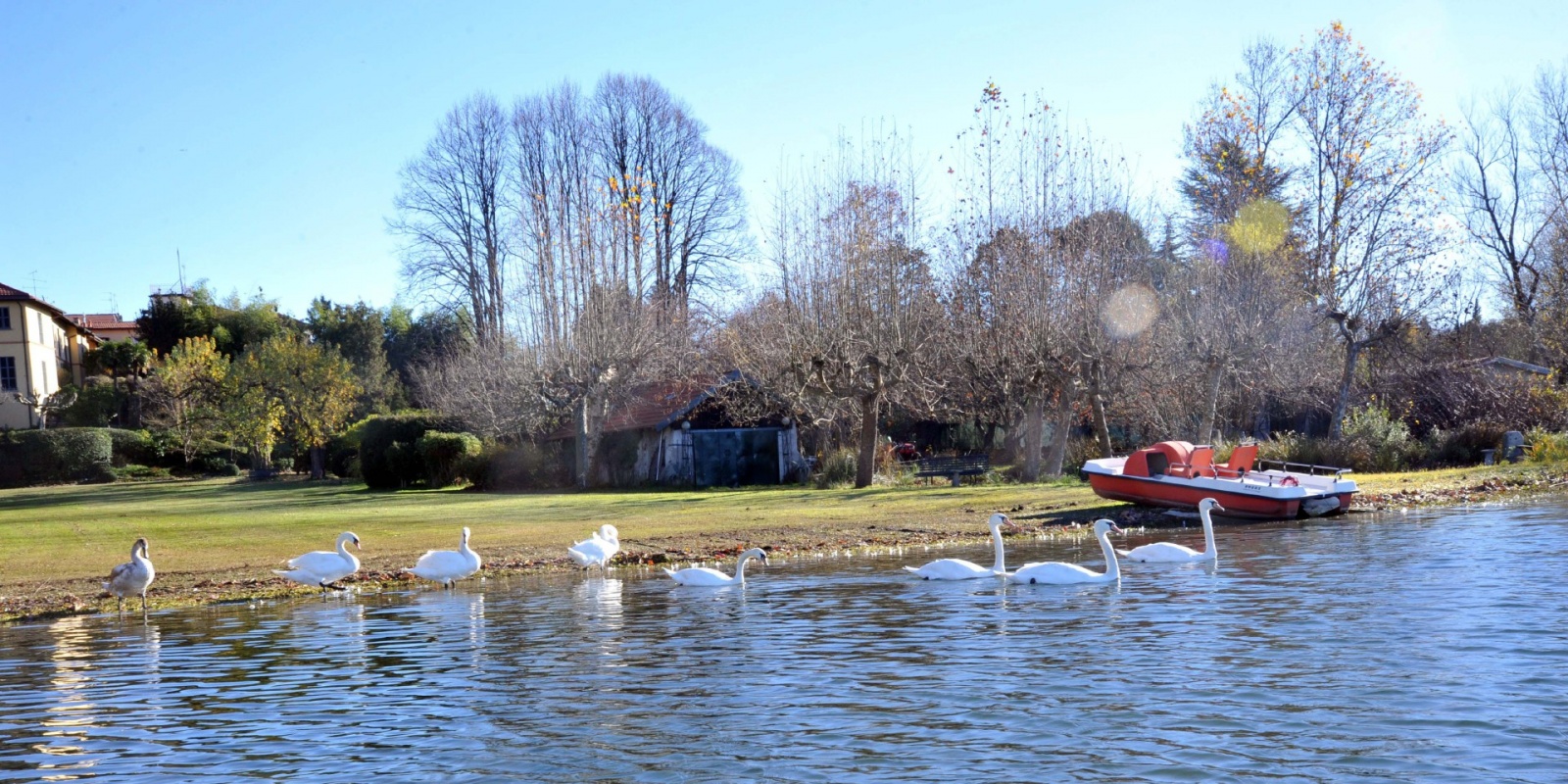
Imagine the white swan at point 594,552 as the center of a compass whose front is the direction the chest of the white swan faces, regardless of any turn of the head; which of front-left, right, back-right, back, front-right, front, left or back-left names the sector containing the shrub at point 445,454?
left

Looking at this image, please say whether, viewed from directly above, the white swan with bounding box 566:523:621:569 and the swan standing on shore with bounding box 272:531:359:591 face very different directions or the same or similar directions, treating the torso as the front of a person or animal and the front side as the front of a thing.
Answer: same or similar directions

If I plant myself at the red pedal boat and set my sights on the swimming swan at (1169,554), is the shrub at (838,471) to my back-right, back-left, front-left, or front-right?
back-right

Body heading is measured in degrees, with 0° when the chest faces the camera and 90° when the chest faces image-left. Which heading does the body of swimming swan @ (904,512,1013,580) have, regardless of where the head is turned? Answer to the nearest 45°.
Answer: approximately 270°

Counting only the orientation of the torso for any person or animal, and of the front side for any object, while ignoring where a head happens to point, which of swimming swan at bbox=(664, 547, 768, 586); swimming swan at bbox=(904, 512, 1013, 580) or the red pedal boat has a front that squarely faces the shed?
the red pedal boat

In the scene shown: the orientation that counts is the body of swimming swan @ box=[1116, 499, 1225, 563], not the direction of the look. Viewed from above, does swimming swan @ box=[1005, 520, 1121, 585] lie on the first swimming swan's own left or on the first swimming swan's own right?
on the first swimming swan's own right

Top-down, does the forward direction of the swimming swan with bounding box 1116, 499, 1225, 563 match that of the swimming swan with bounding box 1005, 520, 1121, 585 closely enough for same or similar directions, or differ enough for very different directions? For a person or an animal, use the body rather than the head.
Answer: same or similar directions

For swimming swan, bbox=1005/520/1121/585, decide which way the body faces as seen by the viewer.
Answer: to the viewer's right

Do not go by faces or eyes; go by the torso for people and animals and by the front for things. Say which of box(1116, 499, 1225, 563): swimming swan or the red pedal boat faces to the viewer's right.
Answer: the swimming swan

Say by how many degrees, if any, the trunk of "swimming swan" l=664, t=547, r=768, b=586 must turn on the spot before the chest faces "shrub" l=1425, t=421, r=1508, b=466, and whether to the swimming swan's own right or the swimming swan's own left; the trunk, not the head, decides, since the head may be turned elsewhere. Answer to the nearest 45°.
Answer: approximately 45° to the swimming swan's own left

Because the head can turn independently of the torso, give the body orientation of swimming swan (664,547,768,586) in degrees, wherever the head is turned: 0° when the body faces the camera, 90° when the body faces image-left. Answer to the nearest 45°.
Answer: approximately 270°

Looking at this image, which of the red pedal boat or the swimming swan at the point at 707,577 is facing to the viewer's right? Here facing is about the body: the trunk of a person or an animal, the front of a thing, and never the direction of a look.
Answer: the swimming swan

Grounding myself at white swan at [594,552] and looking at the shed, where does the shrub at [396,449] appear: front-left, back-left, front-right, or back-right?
front-left

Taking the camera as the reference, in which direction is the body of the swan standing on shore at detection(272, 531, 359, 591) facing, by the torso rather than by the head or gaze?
to the viewer's right

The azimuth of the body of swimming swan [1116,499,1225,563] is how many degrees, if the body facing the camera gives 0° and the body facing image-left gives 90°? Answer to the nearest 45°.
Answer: approximately 270°

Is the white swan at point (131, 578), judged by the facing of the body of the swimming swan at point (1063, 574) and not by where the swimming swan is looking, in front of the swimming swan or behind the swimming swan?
behind

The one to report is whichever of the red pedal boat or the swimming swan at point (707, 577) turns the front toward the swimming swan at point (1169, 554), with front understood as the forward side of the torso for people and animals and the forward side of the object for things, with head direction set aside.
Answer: the swimming swan at point (707, 577)
